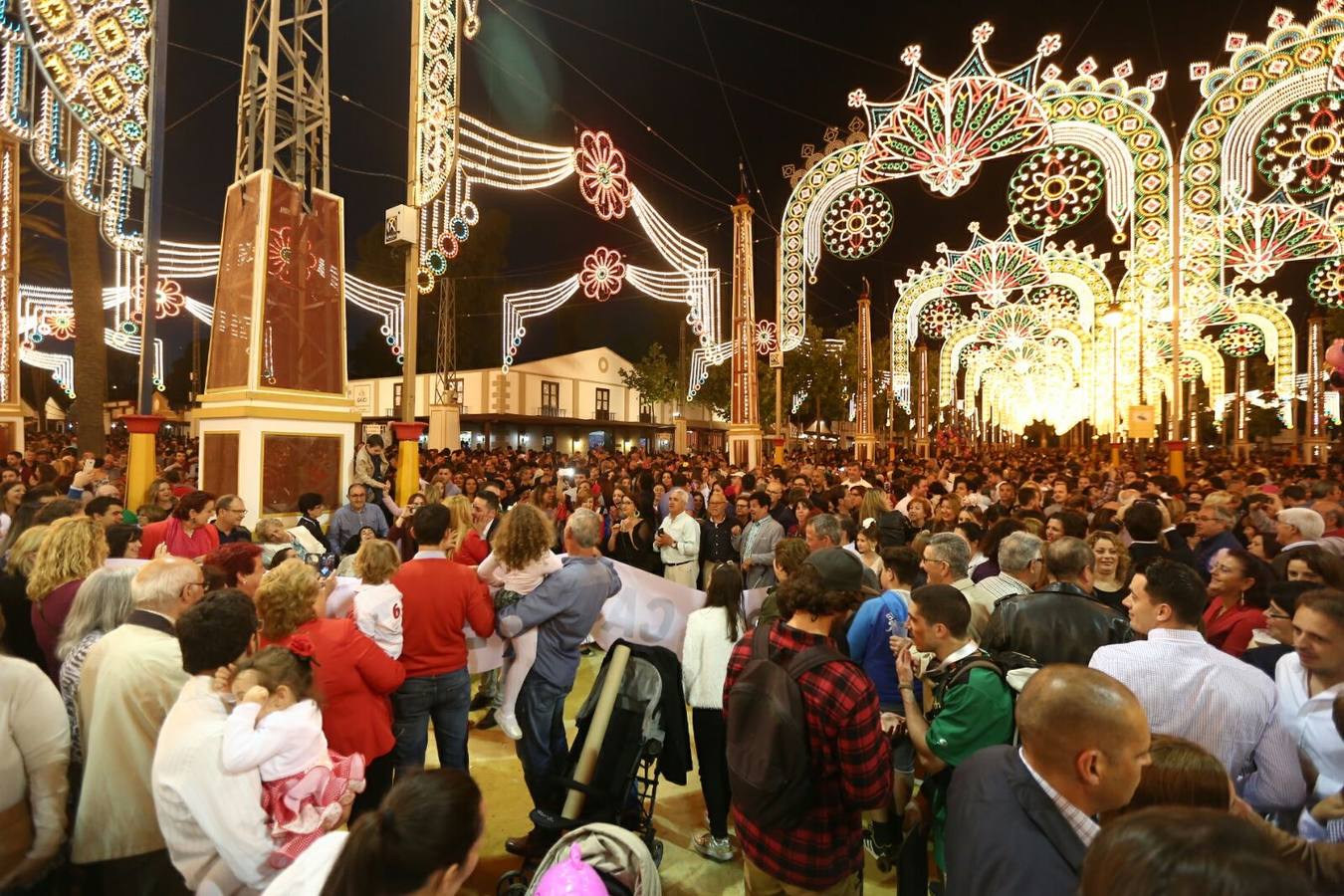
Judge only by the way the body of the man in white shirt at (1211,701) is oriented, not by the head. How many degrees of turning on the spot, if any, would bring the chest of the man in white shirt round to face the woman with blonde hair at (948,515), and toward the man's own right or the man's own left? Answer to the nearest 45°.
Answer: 0° — they already face them

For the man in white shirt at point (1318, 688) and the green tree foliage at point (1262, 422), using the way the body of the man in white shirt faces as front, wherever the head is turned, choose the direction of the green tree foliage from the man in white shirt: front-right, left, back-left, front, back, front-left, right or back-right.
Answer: back-right

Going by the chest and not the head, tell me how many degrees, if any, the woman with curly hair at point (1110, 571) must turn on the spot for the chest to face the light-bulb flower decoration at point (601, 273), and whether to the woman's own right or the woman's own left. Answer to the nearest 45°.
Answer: approximately 135° to the woman's own right

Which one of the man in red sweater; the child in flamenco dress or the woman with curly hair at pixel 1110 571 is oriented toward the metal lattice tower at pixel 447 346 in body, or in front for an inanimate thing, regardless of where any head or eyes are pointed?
the man in red sweater

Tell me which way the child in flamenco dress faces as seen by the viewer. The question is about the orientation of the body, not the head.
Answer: to the viewer's left

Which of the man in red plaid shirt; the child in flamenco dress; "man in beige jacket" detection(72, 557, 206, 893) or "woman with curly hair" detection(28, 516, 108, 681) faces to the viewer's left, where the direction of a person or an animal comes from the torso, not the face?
the child in flamenco dress

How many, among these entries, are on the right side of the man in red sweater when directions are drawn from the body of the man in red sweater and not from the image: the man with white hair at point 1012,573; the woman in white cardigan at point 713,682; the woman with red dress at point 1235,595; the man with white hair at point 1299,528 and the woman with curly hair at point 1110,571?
5

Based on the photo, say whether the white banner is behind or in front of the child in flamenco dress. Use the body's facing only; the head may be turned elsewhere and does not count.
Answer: behind

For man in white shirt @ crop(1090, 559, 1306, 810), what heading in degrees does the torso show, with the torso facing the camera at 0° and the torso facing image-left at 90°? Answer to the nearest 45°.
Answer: approximately 135°

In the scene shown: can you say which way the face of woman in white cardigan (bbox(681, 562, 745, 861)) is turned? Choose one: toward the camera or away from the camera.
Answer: away from the camera

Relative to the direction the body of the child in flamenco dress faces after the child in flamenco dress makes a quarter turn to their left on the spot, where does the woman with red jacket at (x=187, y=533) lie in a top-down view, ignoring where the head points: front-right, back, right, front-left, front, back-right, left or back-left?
back

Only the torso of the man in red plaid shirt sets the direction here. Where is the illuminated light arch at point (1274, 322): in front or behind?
in front

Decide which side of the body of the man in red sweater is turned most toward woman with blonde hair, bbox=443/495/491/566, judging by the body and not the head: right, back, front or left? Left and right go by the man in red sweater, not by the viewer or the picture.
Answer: front

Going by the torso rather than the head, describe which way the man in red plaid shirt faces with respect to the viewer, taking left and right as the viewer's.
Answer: facing away from the viewer and to the right of the viewer

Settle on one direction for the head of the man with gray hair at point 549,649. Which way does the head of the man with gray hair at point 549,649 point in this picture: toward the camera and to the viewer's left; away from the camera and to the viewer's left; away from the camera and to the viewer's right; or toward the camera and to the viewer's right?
away from the camera and to the viewer's left

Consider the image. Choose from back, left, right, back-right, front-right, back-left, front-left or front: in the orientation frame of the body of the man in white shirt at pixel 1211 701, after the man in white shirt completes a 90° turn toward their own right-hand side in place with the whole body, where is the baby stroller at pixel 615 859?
back

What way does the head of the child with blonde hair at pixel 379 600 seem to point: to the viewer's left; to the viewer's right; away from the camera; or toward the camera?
away from the camera
